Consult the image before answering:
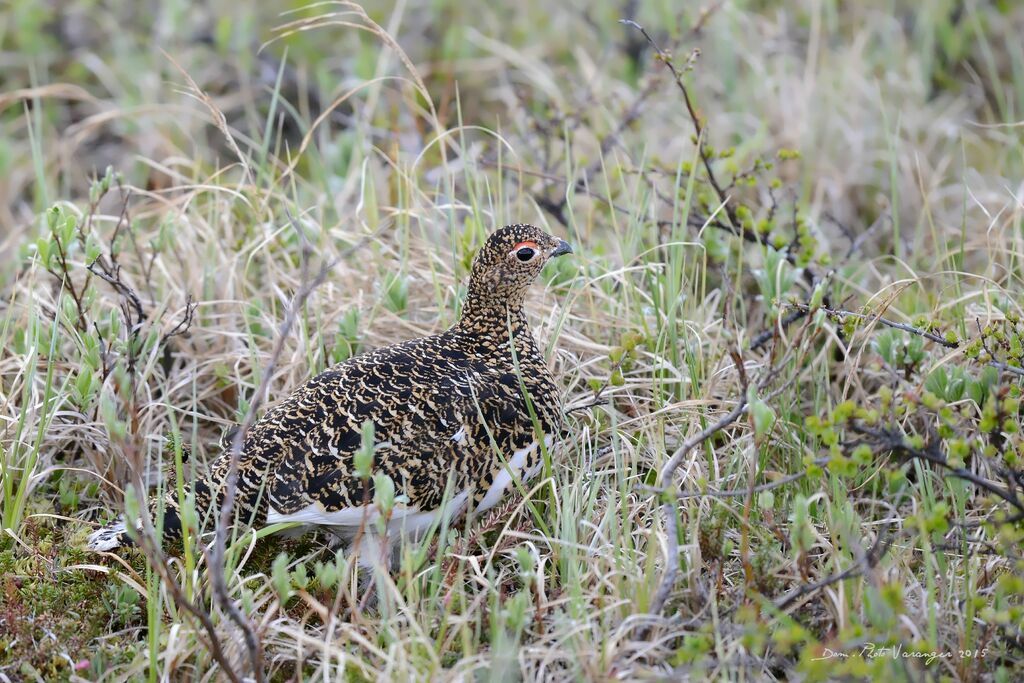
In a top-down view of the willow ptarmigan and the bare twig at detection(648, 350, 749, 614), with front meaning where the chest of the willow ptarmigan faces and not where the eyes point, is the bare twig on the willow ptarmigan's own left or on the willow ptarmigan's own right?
on the willow ptarmigan's own right

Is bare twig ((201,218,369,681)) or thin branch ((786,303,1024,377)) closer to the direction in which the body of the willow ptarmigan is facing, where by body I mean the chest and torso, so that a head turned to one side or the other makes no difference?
the thin branch

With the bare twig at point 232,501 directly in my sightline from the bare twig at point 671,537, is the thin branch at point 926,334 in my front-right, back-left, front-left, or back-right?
back-right

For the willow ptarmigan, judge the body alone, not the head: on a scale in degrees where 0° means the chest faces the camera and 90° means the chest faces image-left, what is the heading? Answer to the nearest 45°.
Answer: approximately 270°

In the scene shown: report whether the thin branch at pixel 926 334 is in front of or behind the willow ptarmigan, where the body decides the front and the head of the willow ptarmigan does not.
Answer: in front

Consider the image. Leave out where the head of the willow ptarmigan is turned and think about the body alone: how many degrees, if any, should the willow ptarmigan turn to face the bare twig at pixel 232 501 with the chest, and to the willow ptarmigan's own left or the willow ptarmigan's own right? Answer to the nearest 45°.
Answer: approximately 135° to the willow ptarmigan's own right
